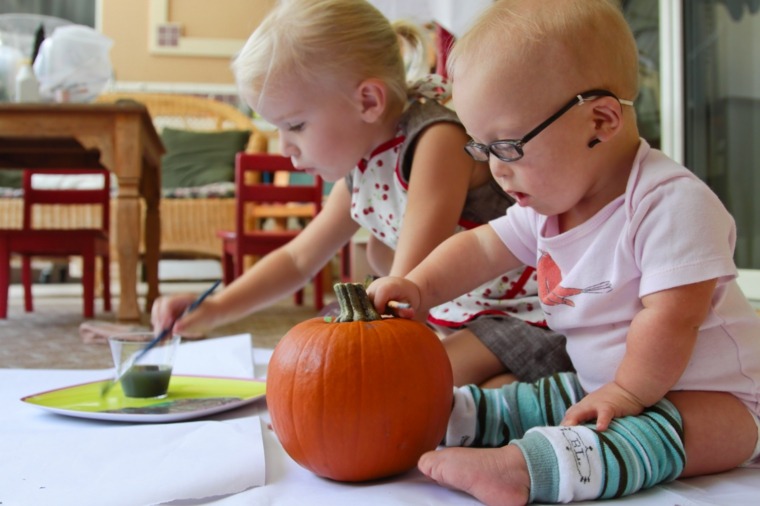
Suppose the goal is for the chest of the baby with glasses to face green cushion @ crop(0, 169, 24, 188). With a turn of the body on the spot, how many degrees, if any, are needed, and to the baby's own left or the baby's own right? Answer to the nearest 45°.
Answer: approximately 90° to the baby's own right

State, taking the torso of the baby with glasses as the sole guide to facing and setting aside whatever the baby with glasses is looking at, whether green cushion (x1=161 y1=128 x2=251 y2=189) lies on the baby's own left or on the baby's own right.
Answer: on the baby's own right

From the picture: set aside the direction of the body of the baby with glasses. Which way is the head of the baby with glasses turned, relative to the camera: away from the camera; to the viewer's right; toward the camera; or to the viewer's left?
to the viewer's left

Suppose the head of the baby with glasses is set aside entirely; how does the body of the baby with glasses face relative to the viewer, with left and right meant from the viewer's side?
facing the viewer and to the left of the viewer
